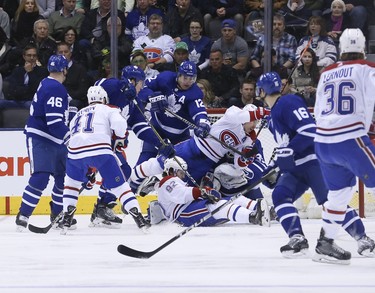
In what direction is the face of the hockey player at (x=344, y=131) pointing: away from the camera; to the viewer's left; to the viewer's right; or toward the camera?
away from the camera

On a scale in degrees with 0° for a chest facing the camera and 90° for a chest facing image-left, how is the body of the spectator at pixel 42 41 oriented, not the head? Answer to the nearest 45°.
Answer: approximately 0°

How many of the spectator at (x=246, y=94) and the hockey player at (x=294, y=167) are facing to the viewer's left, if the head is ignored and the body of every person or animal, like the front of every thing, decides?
1

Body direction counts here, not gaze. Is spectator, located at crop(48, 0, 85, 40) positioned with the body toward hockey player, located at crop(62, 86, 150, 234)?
yes

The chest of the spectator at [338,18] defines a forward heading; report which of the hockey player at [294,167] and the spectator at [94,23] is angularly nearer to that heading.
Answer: the hockey player

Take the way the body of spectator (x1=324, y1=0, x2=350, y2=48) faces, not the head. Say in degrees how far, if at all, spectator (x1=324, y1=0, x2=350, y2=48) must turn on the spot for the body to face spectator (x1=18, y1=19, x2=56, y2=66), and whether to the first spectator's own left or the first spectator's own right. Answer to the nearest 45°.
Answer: approximately 90° to the first spectator's own right
